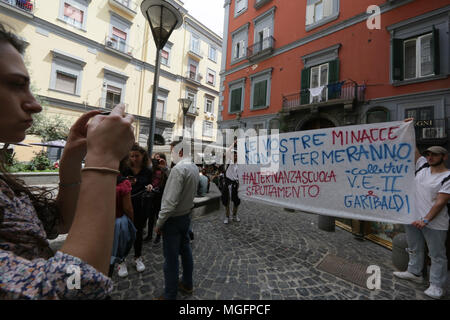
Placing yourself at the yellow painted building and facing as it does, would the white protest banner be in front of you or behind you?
in front

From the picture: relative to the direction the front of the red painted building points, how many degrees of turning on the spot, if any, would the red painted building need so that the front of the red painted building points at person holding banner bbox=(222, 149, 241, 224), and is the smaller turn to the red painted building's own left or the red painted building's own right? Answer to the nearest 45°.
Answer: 0° — it already faces them

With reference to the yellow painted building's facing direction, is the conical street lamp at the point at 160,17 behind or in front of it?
in front

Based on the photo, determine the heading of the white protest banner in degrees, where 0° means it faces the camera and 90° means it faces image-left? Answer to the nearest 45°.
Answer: approximately 45°

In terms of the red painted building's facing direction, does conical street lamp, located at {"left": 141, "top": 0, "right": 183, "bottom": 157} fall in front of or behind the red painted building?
in front

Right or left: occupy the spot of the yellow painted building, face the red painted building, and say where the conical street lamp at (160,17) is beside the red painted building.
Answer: right

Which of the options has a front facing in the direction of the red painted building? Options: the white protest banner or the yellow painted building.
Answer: the yellow painted building

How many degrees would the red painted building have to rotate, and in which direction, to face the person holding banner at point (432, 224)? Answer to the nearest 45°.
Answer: approximately 45° to its left

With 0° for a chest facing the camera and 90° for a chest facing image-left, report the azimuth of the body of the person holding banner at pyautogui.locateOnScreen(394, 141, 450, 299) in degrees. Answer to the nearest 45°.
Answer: approximately 45°
